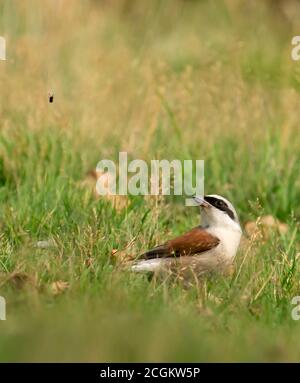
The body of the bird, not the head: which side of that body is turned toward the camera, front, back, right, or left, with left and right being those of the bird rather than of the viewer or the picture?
right
